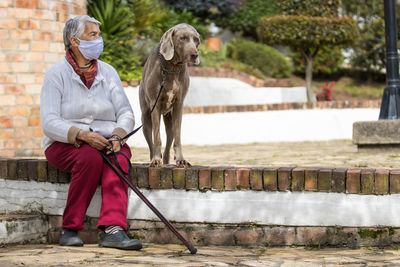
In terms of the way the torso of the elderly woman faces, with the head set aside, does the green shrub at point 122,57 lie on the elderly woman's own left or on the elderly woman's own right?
on the elderly woman's own left

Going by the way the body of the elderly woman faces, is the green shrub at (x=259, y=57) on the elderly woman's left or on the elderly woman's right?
on the elderly woman's left

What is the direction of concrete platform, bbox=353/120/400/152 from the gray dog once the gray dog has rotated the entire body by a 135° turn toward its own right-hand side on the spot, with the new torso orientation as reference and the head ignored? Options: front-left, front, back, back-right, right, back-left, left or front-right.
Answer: back-right

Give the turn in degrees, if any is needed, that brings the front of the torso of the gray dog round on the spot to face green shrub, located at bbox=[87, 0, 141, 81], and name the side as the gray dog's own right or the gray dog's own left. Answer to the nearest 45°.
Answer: approximately 135° to the gray dog's own left

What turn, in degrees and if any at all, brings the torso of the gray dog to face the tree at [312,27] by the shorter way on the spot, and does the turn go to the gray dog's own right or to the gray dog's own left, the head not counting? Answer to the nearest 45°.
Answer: approximately 135° to the gray dog's own left

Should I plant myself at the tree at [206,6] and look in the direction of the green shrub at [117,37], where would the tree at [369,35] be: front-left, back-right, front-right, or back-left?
back-left

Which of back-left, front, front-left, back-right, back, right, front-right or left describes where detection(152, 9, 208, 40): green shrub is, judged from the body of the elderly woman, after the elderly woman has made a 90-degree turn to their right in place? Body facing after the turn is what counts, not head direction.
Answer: back-right

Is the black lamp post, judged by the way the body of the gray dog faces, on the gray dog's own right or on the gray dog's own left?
on the gray dog's own left

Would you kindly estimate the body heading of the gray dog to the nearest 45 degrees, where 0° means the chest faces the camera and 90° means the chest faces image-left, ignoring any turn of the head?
approximately 315°

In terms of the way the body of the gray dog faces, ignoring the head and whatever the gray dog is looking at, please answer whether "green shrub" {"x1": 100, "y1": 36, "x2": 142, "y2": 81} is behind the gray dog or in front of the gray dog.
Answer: behind

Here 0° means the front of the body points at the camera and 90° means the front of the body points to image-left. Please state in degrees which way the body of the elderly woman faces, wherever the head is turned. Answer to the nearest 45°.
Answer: approximately 315°
